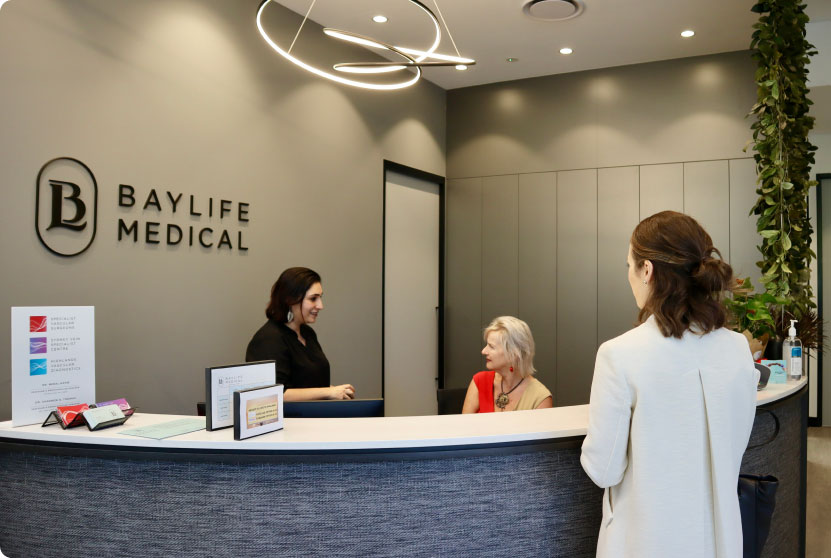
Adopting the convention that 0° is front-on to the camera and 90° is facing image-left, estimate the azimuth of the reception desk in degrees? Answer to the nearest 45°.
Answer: approximately 0°

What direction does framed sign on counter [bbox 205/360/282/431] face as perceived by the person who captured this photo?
facing the viewer and to the right of the viewer

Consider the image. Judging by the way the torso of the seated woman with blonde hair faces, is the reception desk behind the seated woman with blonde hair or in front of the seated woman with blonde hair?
in front

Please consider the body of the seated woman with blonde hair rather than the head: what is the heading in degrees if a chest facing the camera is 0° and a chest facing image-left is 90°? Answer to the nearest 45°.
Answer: approximately 45°

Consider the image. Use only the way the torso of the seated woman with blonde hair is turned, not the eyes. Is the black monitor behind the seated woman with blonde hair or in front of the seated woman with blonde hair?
in front

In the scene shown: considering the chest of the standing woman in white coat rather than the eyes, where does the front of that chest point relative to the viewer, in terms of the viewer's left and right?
facing away from the viewer and to the left of the viewer

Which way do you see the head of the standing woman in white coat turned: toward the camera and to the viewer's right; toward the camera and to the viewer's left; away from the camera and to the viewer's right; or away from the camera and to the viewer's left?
away from the camera and to the viewer's left

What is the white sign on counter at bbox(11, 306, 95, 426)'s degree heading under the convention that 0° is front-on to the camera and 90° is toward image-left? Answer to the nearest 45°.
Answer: approximately 0°

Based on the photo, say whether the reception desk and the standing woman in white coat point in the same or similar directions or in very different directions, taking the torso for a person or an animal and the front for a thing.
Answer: very different directions

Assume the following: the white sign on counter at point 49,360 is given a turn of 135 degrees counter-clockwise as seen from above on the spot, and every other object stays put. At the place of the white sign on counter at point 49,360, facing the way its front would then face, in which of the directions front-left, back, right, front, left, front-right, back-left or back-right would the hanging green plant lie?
front-right

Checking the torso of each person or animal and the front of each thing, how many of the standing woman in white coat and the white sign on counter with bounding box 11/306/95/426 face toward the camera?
1
